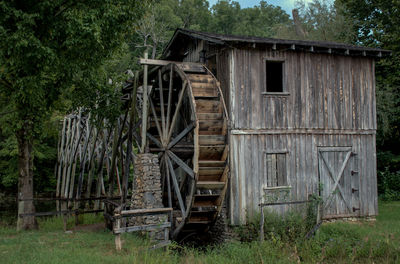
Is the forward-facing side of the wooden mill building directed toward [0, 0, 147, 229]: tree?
no

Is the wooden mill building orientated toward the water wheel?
no

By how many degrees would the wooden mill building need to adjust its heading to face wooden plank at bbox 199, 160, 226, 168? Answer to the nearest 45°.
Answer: approximately 45° to its right

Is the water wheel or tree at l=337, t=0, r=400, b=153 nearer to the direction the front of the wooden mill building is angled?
the water wheel

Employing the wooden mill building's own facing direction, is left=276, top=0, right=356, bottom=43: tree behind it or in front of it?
behind

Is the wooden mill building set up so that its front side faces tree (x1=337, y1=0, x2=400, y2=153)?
no

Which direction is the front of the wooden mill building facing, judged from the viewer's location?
facing the viewer

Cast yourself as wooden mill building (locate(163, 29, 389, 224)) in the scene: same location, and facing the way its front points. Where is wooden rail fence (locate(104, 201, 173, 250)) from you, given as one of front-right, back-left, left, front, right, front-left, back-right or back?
front-right

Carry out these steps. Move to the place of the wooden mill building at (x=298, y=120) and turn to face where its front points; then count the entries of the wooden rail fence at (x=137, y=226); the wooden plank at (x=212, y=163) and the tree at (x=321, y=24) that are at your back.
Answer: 1
